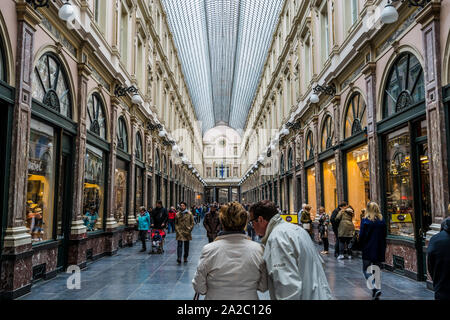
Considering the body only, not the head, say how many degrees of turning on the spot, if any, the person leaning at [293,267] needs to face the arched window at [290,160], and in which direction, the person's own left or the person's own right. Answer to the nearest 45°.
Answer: approximately 45° to the person's own right

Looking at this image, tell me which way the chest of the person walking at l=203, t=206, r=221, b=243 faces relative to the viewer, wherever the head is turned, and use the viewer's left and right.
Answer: facing the viewer

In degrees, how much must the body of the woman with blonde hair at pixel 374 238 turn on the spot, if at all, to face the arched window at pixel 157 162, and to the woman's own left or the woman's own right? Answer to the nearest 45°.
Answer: approximately 45° to the woman's own left

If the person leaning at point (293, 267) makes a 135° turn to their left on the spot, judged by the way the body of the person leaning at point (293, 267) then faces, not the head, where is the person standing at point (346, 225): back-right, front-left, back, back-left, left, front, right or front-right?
back

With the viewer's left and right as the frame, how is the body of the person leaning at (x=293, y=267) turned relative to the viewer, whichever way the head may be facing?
facing away from the viewer and to the left of the viewer

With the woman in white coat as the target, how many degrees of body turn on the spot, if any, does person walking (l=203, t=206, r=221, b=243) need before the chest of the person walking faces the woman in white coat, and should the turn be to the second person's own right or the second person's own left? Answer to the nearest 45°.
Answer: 0° — they already face them

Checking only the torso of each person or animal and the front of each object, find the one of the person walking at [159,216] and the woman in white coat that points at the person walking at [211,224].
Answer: the woman in white coat

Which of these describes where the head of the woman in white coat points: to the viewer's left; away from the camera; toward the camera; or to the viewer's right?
away from the camera

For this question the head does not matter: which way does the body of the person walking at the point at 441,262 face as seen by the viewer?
away from the camera

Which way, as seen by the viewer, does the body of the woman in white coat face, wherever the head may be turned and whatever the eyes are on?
away from the camera

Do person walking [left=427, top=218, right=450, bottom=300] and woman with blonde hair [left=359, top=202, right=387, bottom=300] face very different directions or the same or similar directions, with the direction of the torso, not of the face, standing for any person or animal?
same or similar directions
